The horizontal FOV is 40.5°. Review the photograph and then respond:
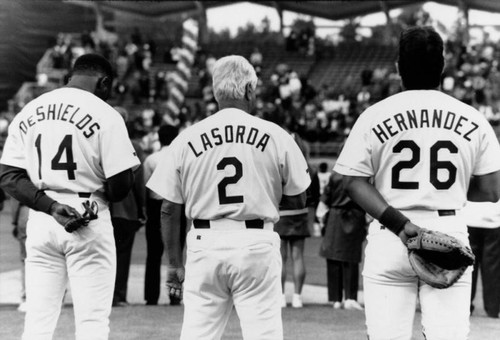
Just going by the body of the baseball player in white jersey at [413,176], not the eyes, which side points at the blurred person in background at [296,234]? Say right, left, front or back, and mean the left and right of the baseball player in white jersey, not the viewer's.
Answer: front

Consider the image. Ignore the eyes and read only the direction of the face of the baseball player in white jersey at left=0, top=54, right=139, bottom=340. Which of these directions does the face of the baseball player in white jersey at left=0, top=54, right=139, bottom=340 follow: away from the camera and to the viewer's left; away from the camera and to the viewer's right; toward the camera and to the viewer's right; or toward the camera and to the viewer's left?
away from the camera and to the viewer's right

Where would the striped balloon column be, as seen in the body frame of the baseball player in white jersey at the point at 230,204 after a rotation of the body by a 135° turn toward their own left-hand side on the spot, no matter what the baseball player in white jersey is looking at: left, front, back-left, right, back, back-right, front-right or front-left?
back-right

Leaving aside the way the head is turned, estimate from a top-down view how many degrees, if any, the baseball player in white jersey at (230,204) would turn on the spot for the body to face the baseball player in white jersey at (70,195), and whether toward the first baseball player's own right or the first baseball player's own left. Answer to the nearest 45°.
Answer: approximately 45° to the first baseball player's own left

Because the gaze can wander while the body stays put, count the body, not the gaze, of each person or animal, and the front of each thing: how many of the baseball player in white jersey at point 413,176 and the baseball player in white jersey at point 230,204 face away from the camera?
2

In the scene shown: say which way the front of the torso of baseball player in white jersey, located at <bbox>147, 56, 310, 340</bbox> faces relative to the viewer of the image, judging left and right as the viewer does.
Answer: facing away from the viewer

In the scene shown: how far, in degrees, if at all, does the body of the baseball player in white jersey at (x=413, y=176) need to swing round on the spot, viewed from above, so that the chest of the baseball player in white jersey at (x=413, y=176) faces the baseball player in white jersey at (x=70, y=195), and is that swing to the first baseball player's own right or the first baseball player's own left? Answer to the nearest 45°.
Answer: approximately 90° to the first baseball player's own left

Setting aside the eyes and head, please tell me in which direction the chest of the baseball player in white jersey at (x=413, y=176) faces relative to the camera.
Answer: away from the camera
